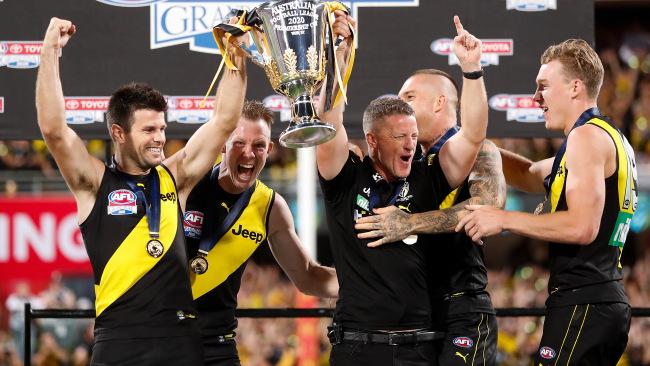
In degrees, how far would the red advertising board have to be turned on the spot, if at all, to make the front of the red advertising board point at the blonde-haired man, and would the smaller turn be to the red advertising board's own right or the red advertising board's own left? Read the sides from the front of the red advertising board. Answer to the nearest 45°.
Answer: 0° — it already faces them

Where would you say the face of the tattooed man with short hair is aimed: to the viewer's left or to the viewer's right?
to the viewer's left

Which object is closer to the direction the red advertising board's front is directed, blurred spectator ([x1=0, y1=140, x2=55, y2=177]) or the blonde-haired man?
the blonde-haired man

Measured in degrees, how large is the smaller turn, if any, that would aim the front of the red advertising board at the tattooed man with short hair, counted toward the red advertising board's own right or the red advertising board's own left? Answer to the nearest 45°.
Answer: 0° — it already faces them

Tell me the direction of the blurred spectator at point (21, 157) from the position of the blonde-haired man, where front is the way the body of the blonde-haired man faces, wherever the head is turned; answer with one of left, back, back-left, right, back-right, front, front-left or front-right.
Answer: front-right

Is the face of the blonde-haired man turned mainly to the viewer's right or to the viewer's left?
to the viewer's left

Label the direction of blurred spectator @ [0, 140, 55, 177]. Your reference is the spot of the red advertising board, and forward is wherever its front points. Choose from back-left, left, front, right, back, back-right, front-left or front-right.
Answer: back

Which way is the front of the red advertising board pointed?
toward the camera

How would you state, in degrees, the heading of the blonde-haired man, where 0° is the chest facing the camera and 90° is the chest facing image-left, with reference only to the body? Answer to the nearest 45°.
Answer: approximately 90°

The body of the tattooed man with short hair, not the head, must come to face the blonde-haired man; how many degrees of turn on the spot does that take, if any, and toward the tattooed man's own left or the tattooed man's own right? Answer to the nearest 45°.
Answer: approximately 135° to the tattooed man's own left

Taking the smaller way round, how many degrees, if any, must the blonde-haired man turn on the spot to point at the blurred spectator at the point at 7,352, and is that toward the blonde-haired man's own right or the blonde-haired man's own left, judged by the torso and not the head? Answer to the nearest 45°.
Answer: approximately 45° to the blonde-haired man's own right

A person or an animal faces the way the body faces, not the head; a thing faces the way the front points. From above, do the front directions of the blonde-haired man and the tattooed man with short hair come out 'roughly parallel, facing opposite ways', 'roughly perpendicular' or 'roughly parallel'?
roughly parallel

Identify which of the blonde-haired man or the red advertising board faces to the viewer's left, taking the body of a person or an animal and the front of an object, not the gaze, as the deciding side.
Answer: the blonde-haired man
